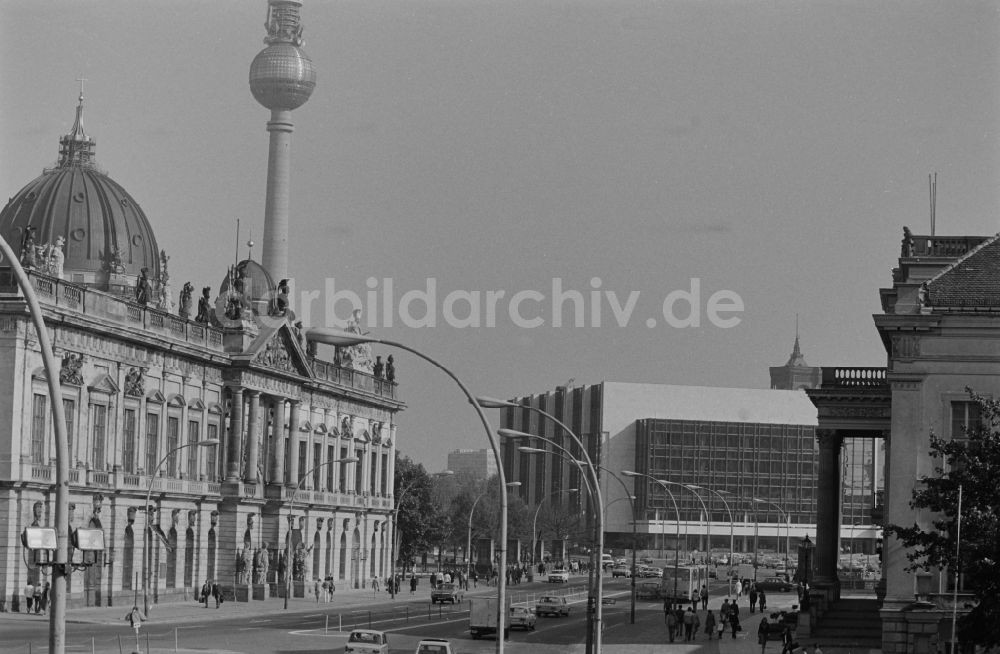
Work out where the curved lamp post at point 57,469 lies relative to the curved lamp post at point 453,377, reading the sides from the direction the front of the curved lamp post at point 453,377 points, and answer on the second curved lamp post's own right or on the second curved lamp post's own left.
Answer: on the second curved lamp post's own left

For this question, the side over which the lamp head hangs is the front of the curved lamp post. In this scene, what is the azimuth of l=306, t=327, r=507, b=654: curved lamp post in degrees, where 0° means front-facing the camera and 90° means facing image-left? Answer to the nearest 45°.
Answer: approximately 90°
